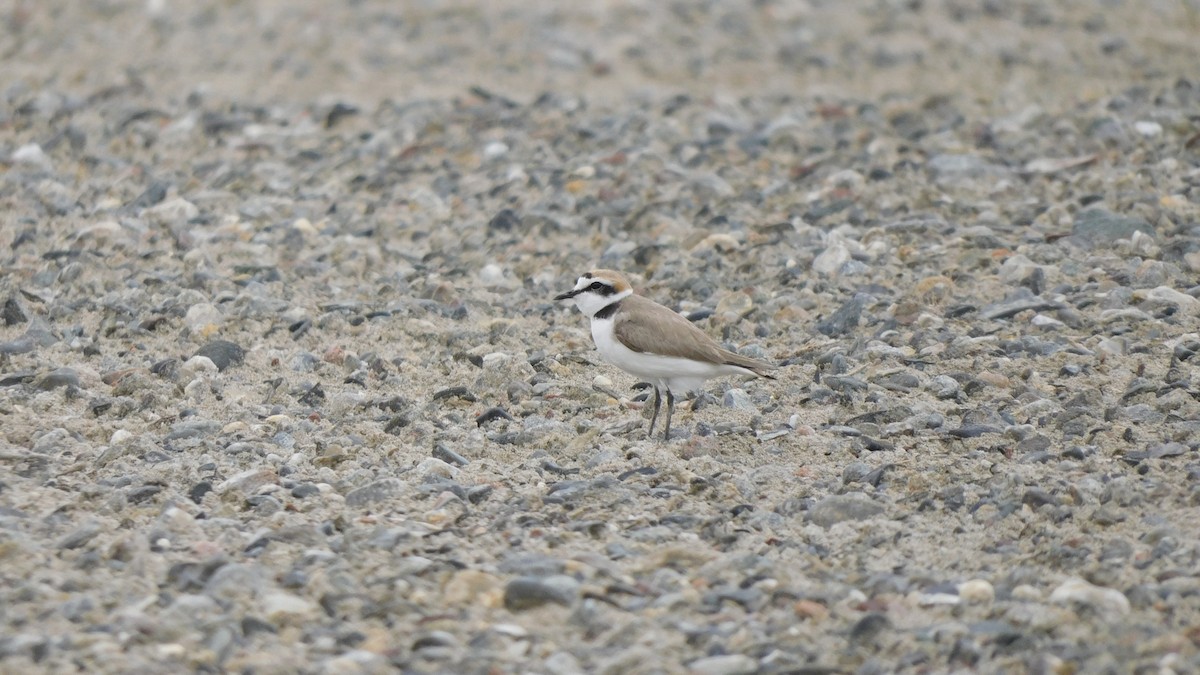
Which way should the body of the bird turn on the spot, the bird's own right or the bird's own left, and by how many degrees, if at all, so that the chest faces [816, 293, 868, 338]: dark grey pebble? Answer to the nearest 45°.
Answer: approximately 135° to the bird's own right

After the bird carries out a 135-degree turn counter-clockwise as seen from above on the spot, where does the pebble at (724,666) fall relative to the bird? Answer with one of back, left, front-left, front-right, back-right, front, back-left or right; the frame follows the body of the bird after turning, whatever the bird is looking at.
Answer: front-right

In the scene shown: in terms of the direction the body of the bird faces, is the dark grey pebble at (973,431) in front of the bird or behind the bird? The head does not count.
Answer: behind

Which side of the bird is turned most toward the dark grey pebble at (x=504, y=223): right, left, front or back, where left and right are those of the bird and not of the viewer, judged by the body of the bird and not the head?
right

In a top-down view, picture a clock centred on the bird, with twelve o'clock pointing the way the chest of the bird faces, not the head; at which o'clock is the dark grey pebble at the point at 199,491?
The dark grey pebble is roughly at 11 o'clock from the bird.

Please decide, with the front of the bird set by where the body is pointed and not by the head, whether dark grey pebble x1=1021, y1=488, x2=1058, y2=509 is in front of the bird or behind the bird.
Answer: behind

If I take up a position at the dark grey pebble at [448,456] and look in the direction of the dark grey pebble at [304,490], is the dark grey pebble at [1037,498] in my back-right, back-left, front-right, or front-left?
back-left

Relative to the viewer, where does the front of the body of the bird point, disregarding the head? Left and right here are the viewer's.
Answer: facing to the left of the viewer

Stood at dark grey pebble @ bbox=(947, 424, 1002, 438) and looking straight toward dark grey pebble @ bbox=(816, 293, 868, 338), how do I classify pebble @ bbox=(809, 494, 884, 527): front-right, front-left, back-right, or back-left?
back-left

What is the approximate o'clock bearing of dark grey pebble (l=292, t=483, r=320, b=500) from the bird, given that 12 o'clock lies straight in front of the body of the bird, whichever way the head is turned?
The dark grey pebble is roughly at 11 o'clock from the bird.

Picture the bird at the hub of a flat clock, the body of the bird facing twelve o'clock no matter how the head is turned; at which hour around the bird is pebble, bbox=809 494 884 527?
The pebble is roughly at 8 o'clock from the bird.

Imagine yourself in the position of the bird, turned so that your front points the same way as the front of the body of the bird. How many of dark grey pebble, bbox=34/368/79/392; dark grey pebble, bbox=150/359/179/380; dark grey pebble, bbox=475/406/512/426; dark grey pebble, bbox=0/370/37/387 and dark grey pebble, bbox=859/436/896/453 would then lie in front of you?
4

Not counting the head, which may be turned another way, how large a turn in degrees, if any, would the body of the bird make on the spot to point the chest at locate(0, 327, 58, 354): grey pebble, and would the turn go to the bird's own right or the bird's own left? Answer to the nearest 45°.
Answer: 0° — it already faces it
